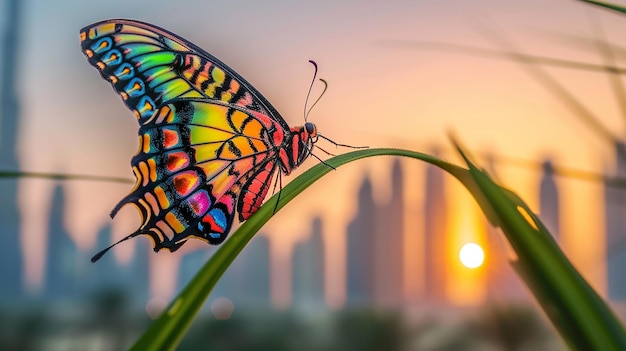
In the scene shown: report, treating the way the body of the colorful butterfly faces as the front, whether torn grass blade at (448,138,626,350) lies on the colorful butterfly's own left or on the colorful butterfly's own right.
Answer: on the colorful butterfly's own right

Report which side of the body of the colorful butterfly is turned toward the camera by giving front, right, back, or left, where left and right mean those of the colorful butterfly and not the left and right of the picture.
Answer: right
